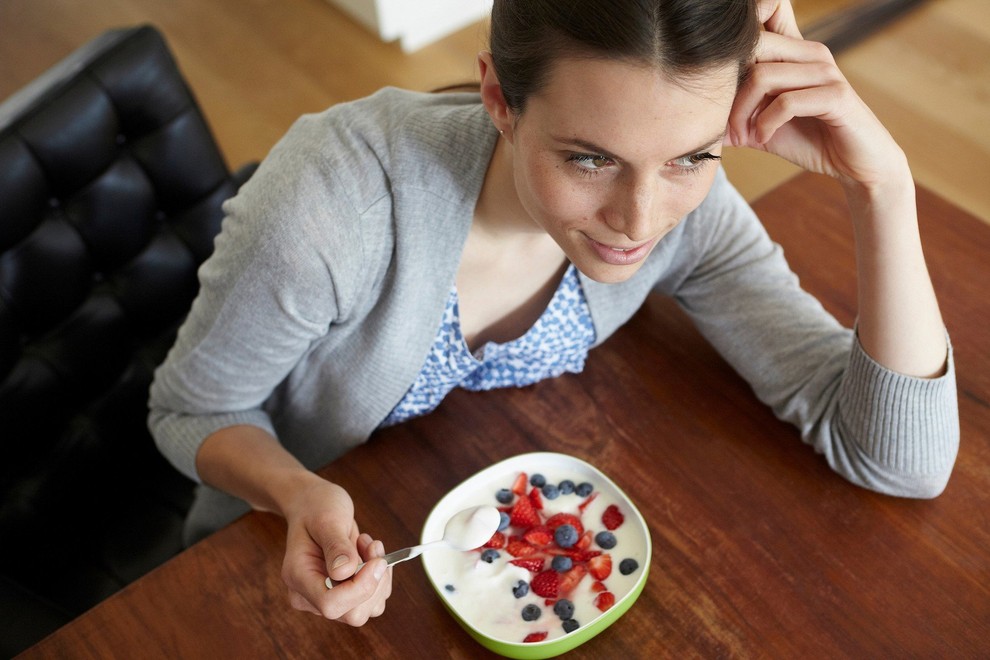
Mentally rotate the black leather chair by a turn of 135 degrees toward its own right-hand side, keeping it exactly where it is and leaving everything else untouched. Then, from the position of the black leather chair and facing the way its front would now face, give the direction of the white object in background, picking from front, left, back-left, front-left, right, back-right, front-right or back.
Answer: back-right

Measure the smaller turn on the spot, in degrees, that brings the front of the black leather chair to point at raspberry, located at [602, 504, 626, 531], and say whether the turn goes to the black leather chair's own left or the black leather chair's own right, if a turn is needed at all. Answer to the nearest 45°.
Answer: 0° — it already faces it

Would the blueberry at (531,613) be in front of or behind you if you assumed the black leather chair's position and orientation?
in front

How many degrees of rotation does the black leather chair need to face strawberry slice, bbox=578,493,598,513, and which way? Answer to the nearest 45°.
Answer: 0° — it already faces it

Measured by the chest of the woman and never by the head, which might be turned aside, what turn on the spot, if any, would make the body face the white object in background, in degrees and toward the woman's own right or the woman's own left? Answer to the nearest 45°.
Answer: approximately 135° to the woman's own left

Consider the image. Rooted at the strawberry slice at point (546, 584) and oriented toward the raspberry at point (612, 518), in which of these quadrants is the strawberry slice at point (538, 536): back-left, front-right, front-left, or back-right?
front-left

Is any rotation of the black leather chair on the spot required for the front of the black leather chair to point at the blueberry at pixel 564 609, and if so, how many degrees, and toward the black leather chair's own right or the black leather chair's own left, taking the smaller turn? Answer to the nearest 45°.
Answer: approximately 45° to the black leather chair's own right

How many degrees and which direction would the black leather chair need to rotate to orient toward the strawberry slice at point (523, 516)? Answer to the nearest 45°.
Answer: approximately 45° to its right

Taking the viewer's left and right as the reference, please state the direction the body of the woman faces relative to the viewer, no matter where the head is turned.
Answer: facing the viewer and to the right of the viewer

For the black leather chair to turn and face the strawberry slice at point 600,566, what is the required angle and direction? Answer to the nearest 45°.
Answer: approximately 45° to its right
